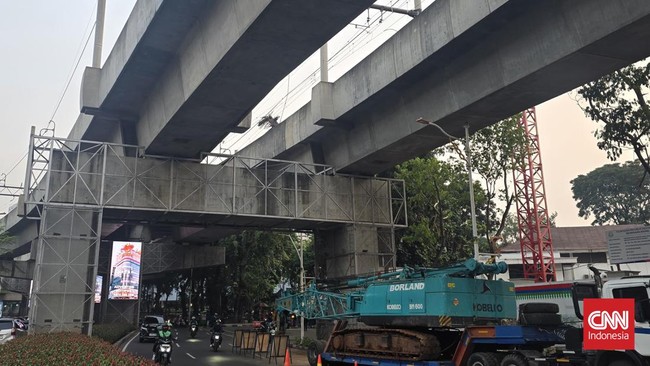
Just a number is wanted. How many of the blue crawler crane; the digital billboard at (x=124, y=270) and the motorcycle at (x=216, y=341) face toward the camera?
2

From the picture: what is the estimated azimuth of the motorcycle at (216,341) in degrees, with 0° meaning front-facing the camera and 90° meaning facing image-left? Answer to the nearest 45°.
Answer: approximately 0°

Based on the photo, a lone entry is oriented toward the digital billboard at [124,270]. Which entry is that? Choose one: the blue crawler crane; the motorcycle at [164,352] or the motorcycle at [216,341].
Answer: the blue crawler crane

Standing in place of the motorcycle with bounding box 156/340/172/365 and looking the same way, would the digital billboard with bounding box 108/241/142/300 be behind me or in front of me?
behind

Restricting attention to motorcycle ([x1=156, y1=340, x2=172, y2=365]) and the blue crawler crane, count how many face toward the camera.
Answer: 1

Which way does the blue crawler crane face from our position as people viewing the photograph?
facing away from the viewer and to the left of the viewer

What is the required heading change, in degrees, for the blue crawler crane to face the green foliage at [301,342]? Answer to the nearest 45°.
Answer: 0° — it already faces it
